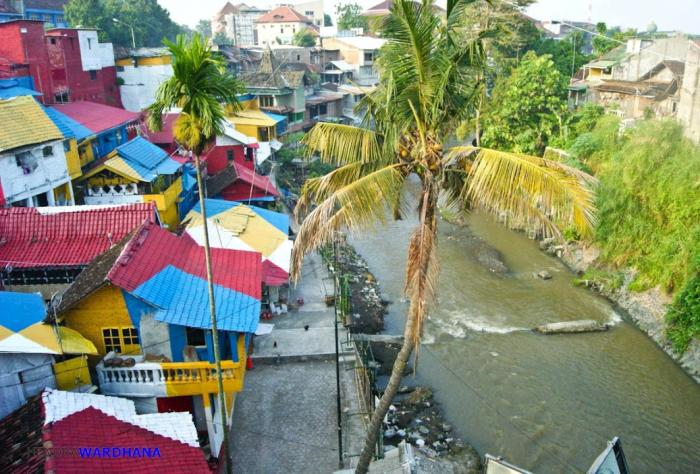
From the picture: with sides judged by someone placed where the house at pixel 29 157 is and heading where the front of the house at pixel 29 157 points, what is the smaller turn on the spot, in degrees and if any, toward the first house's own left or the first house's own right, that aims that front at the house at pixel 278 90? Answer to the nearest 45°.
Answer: approximately 135° to the first house's own left

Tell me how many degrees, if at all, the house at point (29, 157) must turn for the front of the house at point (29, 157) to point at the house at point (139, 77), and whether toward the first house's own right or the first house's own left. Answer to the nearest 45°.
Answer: approximately 180°

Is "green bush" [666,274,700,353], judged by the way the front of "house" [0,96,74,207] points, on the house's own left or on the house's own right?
on the house's own left

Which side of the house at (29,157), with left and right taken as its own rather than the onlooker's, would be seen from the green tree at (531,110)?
left

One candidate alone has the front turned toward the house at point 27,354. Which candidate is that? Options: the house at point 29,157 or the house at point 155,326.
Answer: the house at point 29,157

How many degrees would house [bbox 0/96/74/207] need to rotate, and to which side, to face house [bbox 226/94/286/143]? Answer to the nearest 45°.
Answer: approximately 135° to its left

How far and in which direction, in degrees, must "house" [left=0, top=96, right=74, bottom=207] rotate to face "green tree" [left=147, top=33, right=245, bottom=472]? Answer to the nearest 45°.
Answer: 0° — it already faces it

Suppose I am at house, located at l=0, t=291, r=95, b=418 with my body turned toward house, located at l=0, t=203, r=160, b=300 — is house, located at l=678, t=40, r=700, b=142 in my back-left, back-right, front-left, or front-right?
front-right

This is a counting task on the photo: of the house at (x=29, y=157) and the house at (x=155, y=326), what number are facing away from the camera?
0

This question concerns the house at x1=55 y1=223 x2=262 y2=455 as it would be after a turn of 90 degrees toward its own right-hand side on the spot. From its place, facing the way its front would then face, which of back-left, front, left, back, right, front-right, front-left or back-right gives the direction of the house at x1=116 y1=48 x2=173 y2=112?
back-right

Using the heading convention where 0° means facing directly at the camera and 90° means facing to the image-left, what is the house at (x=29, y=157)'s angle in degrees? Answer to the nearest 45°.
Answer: approximately 0°

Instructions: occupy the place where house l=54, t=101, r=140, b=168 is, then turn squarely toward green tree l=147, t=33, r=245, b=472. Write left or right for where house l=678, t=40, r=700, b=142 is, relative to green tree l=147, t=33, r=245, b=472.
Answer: left

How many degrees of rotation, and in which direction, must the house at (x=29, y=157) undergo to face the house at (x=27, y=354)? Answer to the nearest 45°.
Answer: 0° — it already faces it

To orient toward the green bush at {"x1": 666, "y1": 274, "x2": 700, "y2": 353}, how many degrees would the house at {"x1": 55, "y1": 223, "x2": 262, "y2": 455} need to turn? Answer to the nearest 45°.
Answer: approximately 45° to its left

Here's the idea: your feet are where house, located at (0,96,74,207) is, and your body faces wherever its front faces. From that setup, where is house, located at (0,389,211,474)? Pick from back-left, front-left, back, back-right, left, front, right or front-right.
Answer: front
